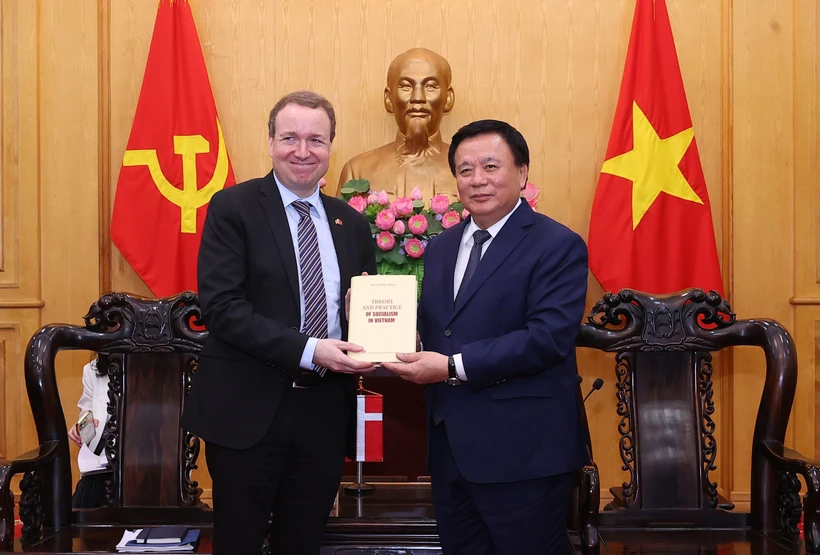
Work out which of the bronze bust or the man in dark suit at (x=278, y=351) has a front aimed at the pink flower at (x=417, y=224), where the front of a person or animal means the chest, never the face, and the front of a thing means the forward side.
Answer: the bronze bust

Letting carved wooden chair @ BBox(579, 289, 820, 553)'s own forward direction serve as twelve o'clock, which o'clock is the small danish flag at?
The small danish flag is roughly at 2 o'clock from the carved wooden chair.

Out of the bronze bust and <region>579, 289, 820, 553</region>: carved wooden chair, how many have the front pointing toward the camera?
2

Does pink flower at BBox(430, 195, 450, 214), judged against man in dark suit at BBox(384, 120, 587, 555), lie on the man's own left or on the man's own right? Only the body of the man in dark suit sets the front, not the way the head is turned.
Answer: on the man's own right

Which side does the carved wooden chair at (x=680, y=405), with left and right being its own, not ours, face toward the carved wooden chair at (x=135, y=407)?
right

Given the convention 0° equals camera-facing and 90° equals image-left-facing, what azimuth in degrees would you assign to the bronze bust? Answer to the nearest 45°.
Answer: approximately 0°

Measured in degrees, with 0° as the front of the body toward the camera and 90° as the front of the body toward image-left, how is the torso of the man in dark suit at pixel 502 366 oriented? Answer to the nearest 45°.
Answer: approximately 45°

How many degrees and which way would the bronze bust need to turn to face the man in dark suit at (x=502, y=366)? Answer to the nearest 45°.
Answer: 0° — it already faces them

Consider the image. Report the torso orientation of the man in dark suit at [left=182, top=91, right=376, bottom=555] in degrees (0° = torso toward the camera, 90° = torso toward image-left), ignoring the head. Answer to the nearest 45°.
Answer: approximately 315°

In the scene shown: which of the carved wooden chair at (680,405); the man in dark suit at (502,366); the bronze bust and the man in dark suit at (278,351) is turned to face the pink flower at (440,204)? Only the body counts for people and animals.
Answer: the bronze bust

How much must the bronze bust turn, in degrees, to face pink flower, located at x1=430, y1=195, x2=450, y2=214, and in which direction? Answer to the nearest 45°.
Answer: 0° — it already faces it

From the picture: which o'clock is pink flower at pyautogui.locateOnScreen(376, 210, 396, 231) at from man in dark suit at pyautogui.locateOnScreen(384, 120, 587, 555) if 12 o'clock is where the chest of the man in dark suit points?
The pink flower is roughly at 4 o'clock from the man in dark suit.

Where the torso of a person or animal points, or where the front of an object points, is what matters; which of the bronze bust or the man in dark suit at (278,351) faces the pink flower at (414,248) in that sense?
the bronze bust

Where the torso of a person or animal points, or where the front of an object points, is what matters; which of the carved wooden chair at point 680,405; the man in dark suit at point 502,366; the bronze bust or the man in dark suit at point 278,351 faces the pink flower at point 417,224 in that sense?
the bronze bust
